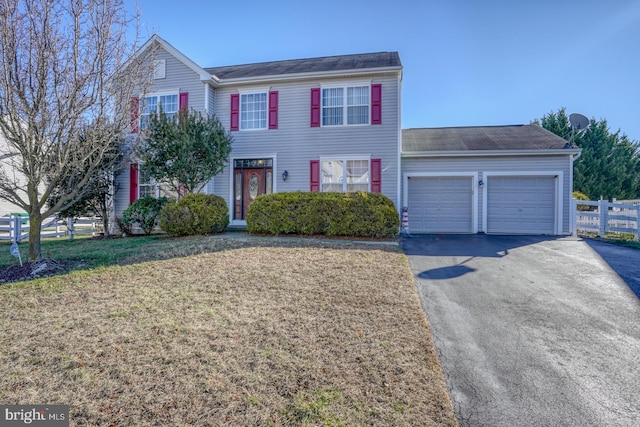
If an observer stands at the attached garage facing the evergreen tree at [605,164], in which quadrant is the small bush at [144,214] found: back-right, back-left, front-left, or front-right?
back-left

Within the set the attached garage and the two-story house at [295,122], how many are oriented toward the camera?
2

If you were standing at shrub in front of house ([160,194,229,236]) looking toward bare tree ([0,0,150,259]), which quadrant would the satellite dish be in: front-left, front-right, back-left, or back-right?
back-left

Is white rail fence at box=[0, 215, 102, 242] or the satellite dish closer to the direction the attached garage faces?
the white rail fence

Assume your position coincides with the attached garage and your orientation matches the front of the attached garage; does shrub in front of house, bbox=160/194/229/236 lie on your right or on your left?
on your right

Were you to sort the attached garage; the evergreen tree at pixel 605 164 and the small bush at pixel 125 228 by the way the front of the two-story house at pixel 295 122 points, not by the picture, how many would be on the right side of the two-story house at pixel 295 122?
1

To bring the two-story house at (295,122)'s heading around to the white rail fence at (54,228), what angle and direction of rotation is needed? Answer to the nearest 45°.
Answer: approximately 90° to its right

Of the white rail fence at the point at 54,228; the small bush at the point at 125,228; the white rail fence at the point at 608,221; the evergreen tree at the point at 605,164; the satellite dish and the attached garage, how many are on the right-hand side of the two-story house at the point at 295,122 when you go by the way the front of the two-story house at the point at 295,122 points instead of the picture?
2

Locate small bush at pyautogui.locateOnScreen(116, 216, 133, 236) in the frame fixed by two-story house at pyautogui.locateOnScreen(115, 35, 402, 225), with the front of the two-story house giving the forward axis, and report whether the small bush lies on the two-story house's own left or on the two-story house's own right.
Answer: on the two-story house's own right

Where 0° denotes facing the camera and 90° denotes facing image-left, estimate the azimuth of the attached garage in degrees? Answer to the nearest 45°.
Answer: approximately 0°
